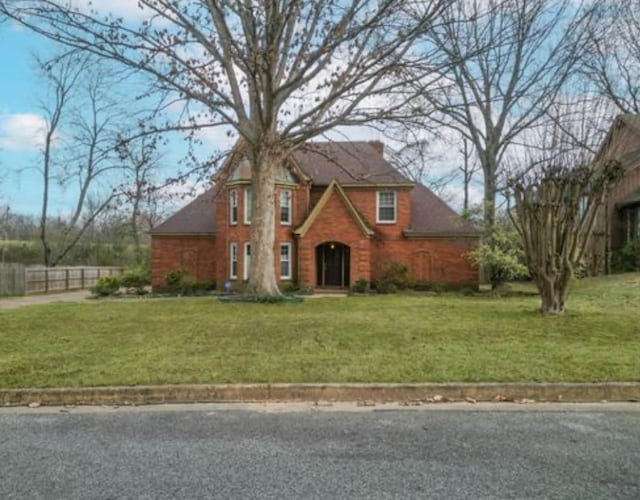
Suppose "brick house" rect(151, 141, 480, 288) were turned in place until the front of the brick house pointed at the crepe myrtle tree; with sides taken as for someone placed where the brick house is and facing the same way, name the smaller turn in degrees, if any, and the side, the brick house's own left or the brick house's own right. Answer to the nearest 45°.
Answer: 0° — it already faces it

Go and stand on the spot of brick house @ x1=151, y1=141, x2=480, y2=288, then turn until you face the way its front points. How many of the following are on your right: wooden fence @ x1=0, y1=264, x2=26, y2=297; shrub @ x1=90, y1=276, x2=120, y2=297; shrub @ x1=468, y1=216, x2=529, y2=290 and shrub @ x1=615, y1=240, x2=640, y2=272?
2

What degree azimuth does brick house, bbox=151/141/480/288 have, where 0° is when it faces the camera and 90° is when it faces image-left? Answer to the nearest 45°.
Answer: approximately 0°

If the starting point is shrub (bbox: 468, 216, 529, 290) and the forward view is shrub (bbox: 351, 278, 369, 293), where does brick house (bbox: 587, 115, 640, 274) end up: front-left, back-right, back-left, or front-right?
back-right

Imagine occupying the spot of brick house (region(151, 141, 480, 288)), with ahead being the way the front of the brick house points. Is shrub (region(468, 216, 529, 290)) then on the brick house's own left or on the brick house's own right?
on the brick house's own left

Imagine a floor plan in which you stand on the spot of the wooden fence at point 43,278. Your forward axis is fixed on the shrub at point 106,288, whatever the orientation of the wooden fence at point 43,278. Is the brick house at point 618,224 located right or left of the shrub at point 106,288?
left

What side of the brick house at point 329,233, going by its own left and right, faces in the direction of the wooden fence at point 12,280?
right

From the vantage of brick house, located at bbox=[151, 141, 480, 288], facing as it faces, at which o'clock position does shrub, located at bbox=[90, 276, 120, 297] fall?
The shrub is roughly at 3 o'clock from the brick house.

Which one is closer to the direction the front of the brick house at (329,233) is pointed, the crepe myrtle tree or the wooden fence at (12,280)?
the crepe myrtle tree

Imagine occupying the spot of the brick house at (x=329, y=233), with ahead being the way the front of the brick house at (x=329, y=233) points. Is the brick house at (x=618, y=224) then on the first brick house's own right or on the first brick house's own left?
on the first brick house's own left

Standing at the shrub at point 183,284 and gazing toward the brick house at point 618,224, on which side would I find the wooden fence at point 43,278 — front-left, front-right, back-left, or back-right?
back-left

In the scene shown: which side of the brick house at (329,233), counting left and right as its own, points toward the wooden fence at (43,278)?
right

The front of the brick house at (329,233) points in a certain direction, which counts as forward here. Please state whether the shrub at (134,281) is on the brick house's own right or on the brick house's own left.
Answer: on the brick house's own right

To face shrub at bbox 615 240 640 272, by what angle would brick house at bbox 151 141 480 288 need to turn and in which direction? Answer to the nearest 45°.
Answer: approximately 90° to its left
